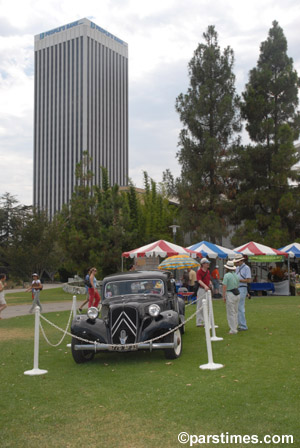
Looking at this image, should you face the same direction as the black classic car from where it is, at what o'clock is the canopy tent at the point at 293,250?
The canopy tent is roughly at 7 o'clock from the black classic car.

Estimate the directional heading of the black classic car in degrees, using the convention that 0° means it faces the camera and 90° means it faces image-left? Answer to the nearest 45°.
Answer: approximately 0°

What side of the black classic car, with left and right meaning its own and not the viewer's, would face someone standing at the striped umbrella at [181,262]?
back

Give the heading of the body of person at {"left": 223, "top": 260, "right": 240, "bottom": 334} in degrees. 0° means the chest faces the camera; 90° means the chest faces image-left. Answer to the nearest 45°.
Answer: approximately 135°

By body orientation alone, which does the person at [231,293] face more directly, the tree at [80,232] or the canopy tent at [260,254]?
the tree

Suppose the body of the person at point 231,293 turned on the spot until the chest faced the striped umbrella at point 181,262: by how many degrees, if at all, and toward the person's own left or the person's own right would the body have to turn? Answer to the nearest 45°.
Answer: approximately 45° to the person's own right

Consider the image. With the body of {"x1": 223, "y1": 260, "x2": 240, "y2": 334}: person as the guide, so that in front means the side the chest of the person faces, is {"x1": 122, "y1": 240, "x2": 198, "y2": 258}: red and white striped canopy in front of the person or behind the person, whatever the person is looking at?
in front

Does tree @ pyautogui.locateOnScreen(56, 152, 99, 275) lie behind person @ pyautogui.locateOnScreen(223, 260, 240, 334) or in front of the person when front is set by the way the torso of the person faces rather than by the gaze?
in front

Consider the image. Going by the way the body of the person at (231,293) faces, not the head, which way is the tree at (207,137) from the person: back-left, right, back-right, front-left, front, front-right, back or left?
front-right

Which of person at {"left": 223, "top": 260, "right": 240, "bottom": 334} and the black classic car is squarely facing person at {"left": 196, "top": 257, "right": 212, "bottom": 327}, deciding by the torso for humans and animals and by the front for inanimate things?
person at {"left": 223, "top": 260, "right": 240, "bottom": 334}

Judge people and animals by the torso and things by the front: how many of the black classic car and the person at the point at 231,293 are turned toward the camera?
1

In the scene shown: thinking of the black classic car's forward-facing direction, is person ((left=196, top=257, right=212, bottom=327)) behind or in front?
behind

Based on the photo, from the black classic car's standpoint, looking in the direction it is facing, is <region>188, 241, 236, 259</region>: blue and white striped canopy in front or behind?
behind

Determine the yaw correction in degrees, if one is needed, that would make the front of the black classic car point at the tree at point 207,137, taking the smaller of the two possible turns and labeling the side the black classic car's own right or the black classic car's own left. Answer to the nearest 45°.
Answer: approximately 180°
